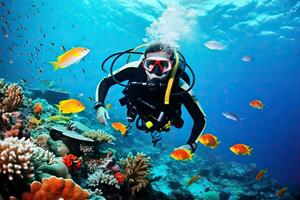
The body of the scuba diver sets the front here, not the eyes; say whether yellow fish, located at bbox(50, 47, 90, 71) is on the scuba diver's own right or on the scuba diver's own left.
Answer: on the scuba diver's own right

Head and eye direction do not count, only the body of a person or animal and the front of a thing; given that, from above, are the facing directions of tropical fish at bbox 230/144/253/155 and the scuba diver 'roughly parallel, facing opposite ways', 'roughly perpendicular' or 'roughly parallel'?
roughly perpendicular

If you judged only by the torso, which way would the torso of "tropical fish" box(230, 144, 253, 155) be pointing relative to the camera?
to the viewer's left

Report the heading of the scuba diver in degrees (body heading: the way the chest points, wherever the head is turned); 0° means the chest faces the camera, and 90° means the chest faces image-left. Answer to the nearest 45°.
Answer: approximately 0°
